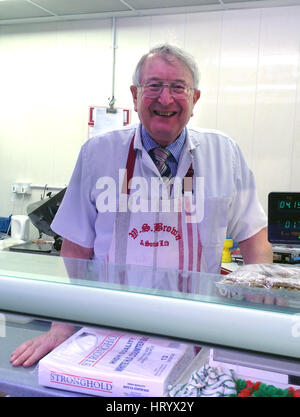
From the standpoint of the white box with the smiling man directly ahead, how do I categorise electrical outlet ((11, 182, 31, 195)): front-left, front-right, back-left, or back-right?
front-left

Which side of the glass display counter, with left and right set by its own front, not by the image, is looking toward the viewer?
front

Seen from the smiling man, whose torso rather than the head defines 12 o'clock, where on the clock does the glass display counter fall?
The glass display counter is roughly at 12 o'clock from the smiling man.

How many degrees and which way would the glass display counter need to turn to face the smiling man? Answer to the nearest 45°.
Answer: approximately 180°

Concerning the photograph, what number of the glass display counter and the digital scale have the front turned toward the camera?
2

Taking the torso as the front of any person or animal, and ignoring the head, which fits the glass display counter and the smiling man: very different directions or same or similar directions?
same or similar directions

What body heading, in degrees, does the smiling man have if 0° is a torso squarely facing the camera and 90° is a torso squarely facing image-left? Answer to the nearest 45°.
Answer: approximately 0°

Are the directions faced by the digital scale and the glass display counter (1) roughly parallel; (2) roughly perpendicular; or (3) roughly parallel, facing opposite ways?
roughly parallel

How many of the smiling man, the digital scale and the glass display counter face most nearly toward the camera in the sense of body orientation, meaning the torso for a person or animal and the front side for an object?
3

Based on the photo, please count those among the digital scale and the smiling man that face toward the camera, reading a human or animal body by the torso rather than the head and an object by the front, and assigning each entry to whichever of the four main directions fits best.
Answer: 2

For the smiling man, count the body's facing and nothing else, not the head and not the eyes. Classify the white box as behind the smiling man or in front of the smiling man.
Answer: in front

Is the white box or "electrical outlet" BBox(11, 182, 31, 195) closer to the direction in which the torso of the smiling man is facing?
the white box
